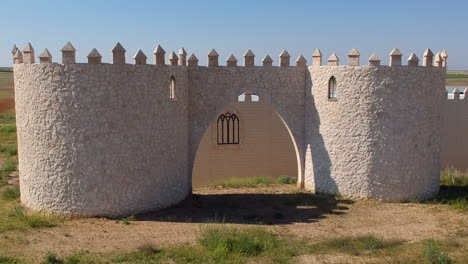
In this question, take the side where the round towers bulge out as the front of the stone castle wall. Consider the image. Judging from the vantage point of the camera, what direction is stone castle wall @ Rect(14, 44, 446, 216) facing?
facing the viewer
